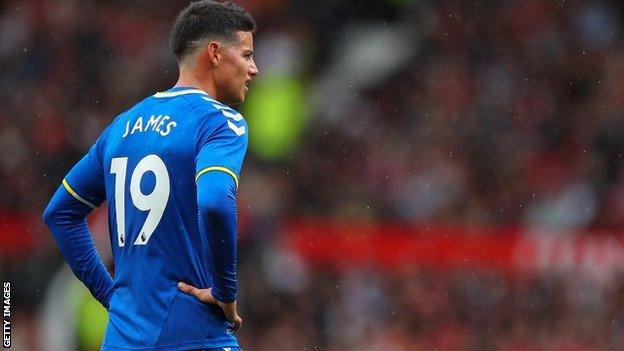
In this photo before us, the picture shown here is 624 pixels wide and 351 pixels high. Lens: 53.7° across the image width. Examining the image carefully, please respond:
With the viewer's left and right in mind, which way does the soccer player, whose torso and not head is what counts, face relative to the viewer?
facing away from the viewer and to the right of the viewer

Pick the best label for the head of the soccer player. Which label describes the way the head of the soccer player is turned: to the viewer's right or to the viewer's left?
to the viewer's right
